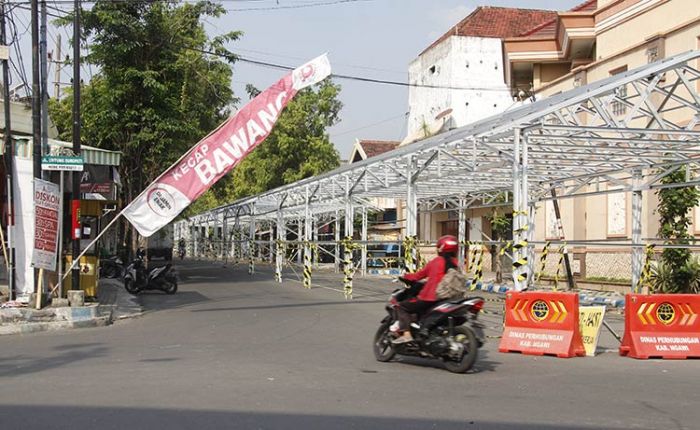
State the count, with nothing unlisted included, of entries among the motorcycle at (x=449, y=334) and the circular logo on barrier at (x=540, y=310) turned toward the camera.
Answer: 1

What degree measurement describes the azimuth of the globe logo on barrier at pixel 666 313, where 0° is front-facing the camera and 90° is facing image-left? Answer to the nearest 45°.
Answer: approximately 0°

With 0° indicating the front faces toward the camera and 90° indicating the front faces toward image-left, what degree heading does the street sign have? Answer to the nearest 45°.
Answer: approximately 0°

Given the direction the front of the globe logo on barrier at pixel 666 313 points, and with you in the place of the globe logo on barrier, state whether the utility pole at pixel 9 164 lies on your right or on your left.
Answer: on your right

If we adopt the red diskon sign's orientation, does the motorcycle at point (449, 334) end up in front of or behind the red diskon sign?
in front

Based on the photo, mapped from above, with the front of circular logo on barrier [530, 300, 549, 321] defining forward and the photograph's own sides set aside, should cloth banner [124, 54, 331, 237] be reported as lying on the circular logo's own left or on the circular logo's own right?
on the circular logo's own right

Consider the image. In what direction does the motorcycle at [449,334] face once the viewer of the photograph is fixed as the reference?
facing away from the viewer and to the left of the viewer

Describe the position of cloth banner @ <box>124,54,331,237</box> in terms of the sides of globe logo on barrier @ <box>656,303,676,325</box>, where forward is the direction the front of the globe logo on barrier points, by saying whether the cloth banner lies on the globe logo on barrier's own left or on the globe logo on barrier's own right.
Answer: on the globe logo on barrier's own right
